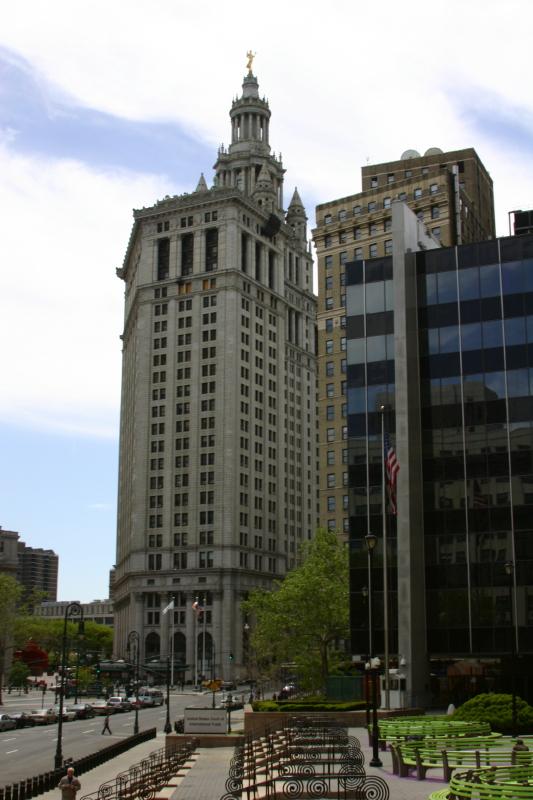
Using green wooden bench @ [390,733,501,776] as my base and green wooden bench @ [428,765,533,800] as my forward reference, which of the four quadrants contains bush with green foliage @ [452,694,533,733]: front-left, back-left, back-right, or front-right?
back-left

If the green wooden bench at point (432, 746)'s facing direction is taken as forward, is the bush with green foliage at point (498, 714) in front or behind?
behind
